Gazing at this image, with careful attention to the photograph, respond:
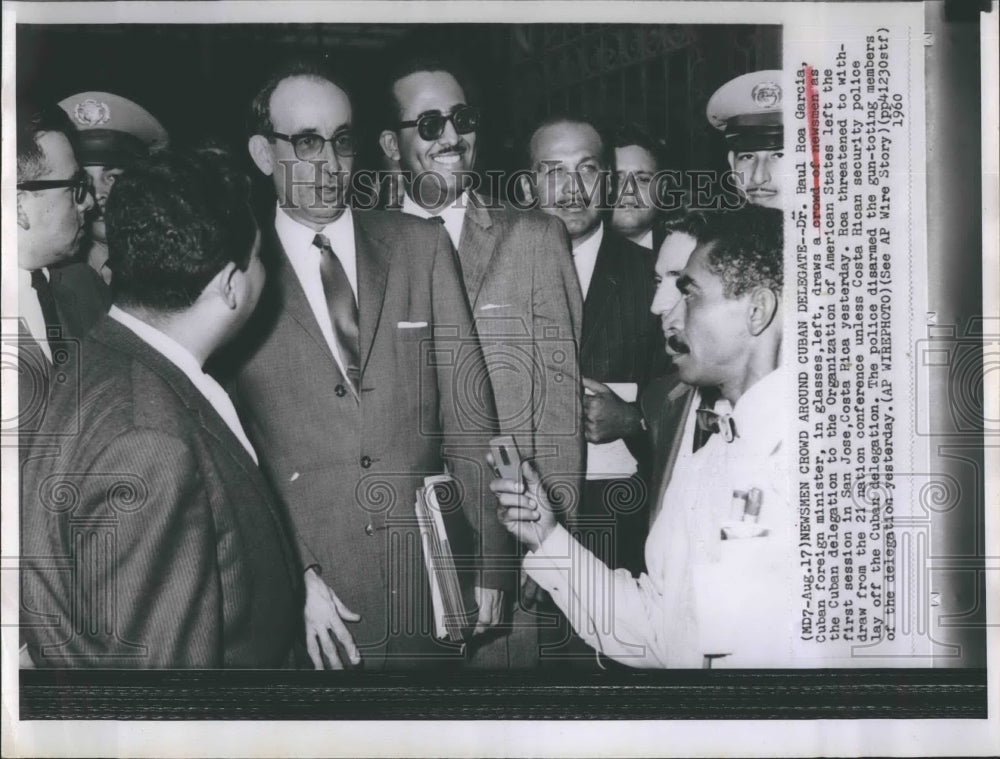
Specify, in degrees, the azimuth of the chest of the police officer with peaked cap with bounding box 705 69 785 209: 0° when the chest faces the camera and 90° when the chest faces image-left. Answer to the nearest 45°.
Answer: approximately 0°

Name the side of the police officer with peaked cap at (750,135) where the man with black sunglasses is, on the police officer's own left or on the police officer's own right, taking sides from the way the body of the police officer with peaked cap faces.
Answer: on the police officer's own right

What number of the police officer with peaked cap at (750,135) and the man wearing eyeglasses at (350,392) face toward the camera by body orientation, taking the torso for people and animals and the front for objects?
2

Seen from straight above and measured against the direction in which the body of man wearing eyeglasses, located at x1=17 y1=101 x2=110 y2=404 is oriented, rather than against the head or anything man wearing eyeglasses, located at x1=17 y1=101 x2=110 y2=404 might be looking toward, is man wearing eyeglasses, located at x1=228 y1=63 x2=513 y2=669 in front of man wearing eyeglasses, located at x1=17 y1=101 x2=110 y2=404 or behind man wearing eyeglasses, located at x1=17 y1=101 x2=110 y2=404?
in front

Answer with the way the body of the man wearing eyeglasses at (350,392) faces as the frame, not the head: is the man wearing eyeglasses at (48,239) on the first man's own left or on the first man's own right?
on the first man's own right

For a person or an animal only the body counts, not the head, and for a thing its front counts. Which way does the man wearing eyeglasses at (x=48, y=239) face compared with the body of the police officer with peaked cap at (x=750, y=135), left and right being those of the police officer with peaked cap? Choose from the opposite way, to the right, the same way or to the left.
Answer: to the left

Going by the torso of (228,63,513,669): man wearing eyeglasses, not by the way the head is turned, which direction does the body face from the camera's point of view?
toward the camera

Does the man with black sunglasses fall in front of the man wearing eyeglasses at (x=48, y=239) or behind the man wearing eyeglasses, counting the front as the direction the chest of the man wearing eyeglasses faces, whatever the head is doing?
in front

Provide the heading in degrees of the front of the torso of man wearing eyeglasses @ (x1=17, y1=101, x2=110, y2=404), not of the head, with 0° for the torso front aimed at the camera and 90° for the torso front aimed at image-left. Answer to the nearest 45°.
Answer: approximately 315°

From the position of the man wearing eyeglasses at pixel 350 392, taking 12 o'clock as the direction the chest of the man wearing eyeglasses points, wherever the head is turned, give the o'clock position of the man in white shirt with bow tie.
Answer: The man in white shirt with bow tie is roughly at 9 o'clock from the man wearing eyeglasses.

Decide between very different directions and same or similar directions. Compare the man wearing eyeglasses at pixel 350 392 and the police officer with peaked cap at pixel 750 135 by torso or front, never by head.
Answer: same or similar directions

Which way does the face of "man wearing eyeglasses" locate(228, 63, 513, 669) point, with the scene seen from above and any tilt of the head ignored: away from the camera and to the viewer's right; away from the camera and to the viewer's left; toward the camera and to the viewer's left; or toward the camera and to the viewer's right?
toward the camera and to the viewer's right

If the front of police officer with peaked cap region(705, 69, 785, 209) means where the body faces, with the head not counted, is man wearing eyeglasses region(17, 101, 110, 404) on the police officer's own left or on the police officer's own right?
on the police officer's own right

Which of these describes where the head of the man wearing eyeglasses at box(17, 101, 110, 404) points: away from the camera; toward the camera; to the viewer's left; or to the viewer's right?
to the viewer's right
